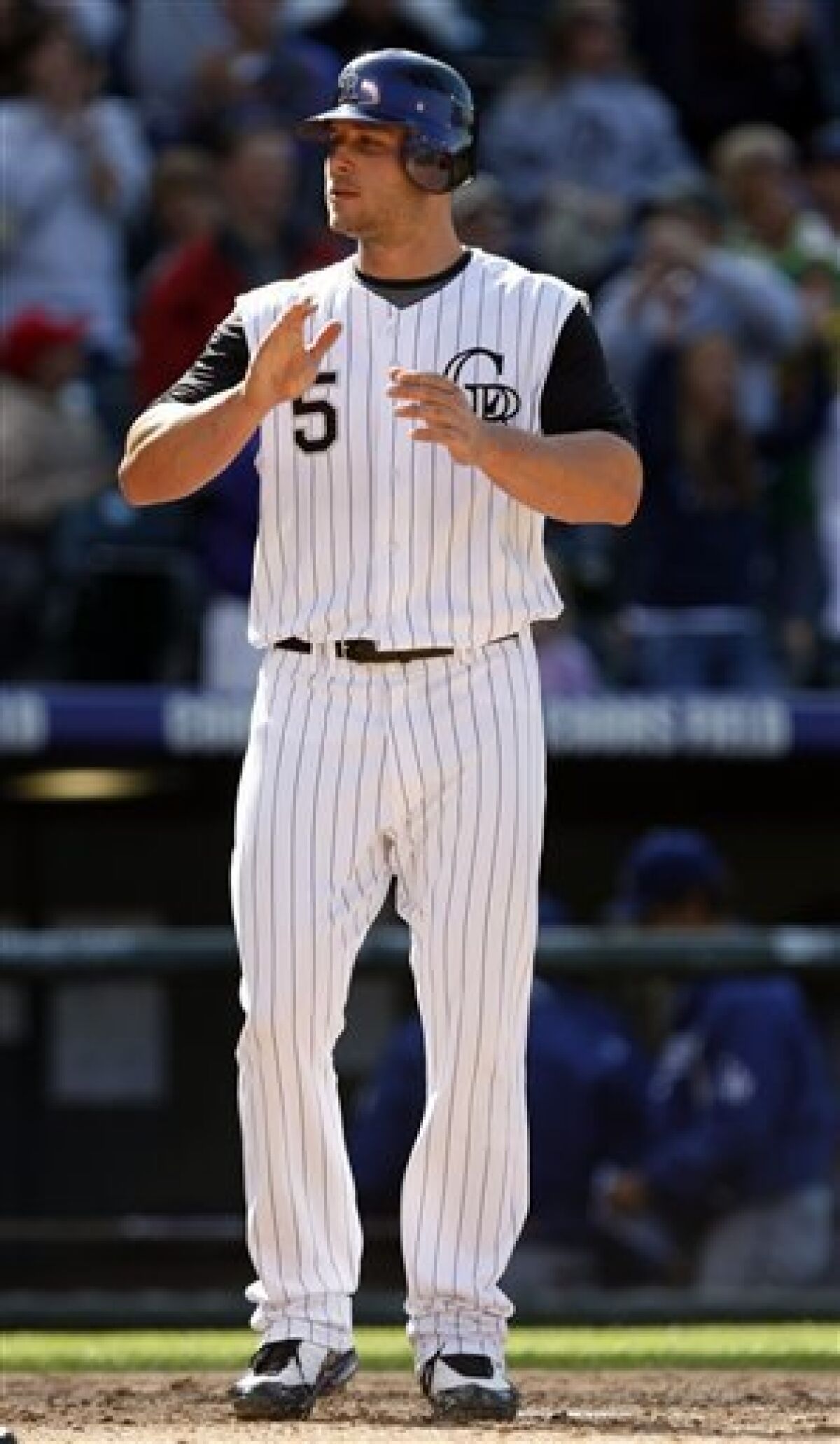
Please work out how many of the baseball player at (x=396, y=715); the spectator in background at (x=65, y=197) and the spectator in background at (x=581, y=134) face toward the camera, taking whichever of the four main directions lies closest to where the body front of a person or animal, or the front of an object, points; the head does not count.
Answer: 3

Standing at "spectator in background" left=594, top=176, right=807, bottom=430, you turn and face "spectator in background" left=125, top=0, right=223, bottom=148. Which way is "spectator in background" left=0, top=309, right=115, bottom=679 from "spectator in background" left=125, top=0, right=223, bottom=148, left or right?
left

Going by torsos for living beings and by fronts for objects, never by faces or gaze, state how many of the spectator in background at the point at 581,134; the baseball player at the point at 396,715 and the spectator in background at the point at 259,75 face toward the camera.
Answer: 3

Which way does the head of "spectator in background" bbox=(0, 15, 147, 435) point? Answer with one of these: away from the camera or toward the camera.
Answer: toward the camera

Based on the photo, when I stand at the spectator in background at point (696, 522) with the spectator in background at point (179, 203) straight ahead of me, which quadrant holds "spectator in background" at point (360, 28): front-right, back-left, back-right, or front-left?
front-right

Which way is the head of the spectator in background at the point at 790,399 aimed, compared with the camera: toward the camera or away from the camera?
toward the camera

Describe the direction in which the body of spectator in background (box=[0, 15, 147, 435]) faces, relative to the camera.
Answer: toward the camera

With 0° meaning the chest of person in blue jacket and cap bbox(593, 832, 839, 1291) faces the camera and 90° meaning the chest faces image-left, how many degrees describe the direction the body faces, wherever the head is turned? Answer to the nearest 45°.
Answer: approximately 45°

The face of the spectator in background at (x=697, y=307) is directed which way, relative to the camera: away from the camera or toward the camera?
toward the camera

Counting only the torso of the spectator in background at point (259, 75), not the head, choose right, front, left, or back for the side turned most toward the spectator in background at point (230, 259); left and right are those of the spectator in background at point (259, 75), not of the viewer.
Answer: front

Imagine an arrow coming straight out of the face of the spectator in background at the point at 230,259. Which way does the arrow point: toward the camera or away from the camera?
toward the camera

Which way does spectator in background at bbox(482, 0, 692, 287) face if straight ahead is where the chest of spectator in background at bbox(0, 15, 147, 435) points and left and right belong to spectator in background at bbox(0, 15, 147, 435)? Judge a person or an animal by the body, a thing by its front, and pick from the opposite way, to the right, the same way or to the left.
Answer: the same way

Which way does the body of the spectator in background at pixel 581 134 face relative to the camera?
toward the camera

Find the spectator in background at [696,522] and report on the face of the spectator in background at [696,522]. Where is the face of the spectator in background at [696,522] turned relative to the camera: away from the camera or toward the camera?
toward the camera

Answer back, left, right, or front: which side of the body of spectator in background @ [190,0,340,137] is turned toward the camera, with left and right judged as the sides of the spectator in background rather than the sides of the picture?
front

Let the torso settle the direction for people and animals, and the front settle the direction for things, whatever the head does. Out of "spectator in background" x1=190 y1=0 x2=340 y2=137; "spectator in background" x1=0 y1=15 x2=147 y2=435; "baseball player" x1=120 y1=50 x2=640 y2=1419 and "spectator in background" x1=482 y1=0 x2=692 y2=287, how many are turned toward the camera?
4

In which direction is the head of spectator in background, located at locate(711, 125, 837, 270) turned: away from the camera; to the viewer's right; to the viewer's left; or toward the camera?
toward the camera

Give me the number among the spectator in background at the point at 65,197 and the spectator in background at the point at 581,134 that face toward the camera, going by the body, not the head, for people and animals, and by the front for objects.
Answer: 2

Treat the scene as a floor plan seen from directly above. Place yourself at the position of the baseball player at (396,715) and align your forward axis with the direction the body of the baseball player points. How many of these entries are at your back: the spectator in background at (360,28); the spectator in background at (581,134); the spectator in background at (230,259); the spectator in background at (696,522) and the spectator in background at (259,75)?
5
